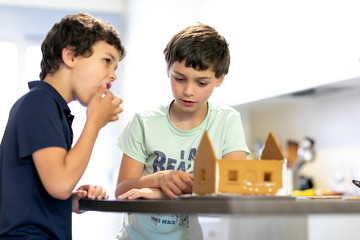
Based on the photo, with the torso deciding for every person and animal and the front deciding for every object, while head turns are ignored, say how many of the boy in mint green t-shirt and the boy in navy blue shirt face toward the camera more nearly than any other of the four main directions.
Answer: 1

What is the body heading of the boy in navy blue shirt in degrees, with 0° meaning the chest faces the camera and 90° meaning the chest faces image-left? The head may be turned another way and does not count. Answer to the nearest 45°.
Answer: approximately 270°

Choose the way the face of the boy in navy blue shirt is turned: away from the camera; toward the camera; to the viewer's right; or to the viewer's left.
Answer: to the viewer's right

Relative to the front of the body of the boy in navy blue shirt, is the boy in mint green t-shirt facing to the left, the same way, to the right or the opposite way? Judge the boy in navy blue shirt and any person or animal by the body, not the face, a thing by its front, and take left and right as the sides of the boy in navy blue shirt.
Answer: to the right
